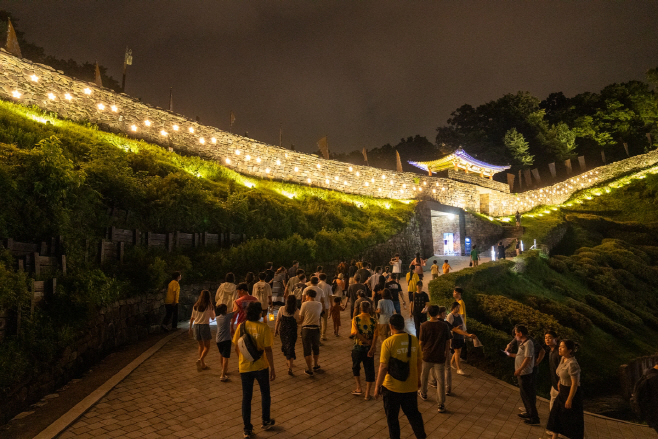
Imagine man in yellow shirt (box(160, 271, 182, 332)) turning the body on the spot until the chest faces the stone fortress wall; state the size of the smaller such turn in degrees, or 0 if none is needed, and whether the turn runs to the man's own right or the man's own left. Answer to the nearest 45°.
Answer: approximately 90° to the man's own left

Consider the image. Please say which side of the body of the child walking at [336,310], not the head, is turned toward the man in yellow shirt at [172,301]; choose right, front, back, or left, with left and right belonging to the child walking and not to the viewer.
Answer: left

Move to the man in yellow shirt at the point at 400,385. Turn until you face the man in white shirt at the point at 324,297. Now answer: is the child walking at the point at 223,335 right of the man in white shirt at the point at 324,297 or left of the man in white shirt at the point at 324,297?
left

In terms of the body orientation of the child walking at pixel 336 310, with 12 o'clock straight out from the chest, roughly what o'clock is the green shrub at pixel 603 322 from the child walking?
The green shrub is roughly at 2 o'clock from the child walking.

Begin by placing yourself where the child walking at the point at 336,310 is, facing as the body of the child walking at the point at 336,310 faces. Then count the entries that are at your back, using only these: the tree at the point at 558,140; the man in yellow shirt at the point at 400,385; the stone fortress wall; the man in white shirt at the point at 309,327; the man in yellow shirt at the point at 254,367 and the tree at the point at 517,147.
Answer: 3

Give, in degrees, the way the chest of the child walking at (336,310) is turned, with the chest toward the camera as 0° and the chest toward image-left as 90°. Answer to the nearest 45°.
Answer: approximately 180°

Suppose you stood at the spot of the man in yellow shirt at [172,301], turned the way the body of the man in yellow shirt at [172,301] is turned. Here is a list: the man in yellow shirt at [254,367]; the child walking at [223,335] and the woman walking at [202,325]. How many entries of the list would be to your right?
3

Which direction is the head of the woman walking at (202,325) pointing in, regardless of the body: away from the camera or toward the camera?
away from the camera

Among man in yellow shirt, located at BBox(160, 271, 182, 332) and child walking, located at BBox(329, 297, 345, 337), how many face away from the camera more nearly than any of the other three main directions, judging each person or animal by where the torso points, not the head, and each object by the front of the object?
1

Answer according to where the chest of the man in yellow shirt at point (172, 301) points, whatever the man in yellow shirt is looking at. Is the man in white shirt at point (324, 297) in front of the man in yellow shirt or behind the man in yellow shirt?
in front

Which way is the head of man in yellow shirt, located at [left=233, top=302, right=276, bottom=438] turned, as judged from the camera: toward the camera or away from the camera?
away from the camera
